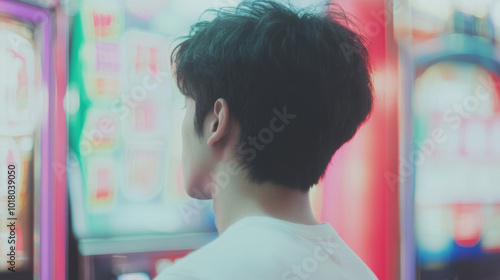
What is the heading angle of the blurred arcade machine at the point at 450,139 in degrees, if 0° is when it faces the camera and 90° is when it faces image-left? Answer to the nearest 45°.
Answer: approximately 0°

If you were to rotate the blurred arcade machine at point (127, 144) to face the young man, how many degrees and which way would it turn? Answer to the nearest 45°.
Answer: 0° — it already faces them

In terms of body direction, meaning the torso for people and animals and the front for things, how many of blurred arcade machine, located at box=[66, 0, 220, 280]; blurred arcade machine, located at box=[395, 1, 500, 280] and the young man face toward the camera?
2

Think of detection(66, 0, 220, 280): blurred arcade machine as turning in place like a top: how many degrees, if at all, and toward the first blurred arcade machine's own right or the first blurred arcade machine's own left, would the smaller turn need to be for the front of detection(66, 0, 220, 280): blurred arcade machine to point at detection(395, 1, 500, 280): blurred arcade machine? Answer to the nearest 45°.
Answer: approximately 135° to the first blurred arcade machine's own left

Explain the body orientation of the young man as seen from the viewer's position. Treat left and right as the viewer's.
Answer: facing away from the viewer and to the left of the viewer

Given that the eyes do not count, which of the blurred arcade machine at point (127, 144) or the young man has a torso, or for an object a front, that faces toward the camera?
the blurred arcade machine

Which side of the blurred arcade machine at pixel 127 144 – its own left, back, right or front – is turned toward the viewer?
front

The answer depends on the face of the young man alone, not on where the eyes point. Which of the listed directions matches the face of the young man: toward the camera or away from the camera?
away from the camera

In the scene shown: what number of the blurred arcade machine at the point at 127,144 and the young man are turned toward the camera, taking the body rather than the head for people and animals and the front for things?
1

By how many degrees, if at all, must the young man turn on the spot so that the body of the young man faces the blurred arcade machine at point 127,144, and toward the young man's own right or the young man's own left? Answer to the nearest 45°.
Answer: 0° — they already face it

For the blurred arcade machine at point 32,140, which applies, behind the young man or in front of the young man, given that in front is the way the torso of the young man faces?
in front

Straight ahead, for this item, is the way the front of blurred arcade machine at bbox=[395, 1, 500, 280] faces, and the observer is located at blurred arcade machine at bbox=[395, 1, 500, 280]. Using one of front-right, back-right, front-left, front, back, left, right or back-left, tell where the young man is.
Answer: front
